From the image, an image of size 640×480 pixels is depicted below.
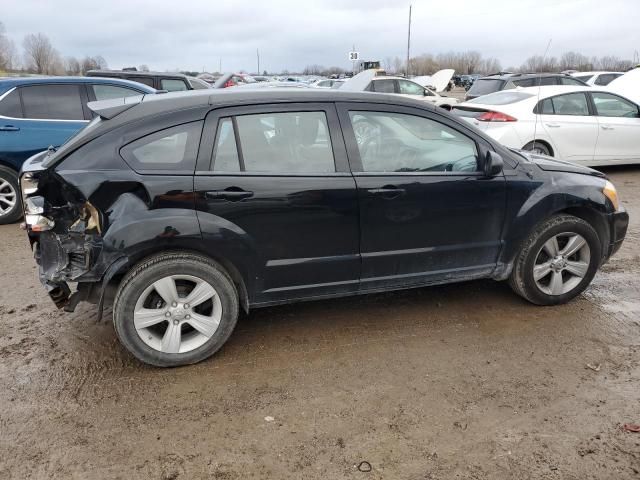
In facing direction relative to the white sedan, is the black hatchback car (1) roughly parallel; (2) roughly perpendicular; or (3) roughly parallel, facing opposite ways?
roughly parallel

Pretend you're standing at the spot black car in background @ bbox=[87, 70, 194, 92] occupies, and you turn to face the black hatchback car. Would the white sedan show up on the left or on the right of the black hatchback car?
left

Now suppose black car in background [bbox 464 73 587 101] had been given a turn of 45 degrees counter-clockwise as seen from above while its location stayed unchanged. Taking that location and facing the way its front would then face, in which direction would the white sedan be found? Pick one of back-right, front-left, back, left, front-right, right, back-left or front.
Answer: back

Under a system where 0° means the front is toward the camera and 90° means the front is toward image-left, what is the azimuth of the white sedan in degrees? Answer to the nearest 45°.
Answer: approximately 225°

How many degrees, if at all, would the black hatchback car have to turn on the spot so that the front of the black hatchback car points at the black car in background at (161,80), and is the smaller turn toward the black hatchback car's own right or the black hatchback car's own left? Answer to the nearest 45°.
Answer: approximately 90° to the black hatchback car's own left

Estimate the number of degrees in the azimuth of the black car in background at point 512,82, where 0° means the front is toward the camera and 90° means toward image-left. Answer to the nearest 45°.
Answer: approximately 225°

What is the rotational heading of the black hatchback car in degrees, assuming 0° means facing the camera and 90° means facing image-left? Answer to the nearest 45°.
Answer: approximately 270°

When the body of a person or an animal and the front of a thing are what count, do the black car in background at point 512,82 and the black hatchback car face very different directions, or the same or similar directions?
same or similar directions

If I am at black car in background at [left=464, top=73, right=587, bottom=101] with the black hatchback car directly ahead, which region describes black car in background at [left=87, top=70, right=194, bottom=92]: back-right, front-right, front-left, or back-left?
front-right

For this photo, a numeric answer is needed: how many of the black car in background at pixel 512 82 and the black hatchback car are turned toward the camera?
0

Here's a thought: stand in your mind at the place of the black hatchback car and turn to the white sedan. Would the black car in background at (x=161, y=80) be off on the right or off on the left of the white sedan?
left

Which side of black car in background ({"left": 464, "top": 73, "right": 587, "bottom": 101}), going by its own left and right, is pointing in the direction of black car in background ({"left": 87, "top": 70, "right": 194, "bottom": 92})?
back

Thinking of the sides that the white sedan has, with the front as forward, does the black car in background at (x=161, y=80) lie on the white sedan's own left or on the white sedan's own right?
on the white sedan's own left

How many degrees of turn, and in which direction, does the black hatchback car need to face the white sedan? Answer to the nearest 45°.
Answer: approximately 45° to its left
